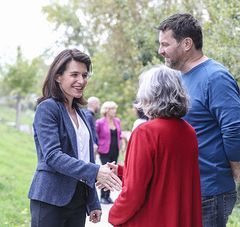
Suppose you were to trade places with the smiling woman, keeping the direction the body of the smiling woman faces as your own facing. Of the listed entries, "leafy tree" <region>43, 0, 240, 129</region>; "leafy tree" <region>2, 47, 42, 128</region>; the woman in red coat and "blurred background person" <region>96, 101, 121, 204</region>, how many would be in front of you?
1

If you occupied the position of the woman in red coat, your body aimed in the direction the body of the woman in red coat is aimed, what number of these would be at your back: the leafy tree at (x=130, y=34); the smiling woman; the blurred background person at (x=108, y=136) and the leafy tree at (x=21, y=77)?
0

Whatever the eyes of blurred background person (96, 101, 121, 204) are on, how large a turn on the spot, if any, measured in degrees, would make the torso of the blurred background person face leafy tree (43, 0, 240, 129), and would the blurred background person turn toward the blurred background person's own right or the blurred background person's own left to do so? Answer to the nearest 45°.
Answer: approximately 135° to the blurred background person's own left

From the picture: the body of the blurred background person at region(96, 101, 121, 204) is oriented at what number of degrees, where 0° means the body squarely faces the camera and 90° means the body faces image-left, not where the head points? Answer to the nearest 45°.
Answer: approximately 315°

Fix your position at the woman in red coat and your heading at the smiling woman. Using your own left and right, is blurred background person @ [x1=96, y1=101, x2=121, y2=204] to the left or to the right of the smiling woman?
right

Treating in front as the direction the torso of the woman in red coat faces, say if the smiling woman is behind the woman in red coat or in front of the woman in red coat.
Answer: in front

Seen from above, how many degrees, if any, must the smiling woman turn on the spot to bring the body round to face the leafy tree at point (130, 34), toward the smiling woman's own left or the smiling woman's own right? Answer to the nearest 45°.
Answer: approximately 135° to the smiling woman's own left

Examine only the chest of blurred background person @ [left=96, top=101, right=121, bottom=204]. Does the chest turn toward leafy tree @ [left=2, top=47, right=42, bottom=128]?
no

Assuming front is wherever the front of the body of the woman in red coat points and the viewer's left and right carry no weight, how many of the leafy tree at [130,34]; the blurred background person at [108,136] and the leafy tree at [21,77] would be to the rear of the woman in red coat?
0

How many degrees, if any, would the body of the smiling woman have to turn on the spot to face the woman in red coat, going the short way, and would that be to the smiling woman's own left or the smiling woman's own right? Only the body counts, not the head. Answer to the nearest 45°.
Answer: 0° — they already face them

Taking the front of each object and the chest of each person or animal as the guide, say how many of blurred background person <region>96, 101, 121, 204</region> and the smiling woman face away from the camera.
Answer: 0

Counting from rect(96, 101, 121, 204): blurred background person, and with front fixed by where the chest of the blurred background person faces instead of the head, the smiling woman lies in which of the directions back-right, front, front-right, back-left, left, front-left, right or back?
front-right

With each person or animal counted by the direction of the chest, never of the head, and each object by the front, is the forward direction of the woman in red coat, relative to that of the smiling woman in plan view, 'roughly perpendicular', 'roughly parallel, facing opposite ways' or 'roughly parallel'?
roughly parallel, facing opposite ways

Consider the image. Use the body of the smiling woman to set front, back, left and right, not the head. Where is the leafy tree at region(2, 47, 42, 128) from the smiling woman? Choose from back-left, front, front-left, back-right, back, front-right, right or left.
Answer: back-left

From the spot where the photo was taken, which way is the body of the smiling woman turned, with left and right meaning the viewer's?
facing the viewer and to the right of the viewer

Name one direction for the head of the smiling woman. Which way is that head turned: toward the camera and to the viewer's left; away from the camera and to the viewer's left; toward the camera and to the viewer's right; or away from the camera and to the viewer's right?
toward the camera and to the viewer's right

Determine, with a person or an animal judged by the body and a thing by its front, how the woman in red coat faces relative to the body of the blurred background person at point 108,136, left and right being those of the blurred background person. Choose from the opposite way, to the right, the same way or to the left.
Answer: the opposite way
